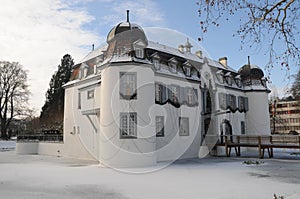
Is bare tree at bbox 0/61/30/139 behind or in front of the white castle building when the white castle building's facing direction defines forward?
behind

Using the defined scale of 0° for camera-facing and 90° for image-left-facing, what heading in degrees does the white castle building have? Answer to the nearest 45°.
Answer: approximately 315°

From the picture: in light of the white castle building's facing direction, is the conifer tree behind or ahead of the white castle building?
behind

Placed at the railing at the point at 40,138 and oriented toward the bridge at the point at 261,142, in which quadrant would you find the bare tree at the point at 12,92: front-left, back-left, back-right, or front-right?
back-left
